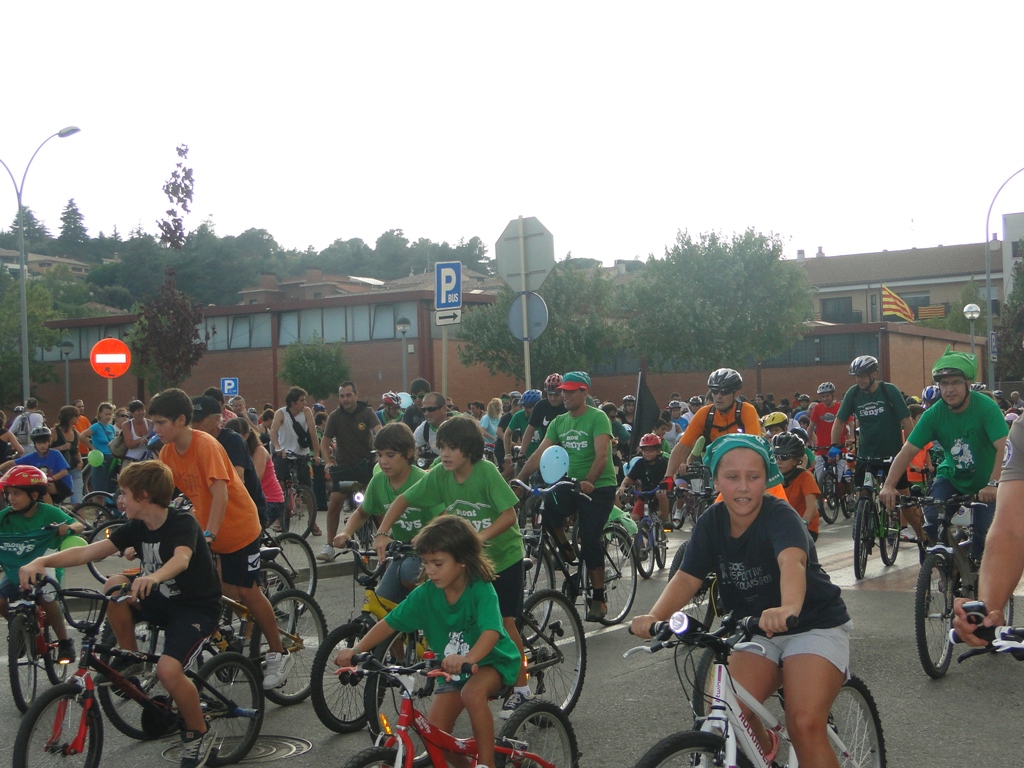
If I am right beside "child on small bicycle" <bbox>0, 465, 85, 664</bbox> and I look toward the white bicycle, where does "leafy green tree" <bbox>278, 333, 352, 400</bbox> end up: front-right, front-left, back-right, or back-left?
back-left

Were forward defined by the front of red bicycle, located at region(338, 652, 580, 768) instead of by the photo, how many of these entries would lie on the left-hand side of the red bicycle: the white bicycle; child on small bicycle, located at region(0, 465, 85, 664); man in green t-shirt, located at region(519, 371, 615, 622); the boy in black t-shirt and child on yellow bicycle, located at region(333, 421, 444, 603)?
1

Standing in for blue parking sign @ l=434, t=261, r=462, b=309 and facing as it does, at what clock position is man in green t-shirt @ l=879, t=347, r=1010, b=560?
The man in green t-shirt is roughly at 11 o'clock from the blue parking sign.

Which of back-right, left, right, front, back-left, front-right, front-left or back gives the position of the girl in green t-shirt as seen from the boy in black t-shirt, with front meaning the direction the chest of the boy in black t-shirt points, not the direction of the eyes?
left

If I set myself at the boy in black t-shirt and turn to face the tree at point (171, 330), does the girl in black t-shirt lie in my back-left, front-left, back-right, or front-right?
back-right

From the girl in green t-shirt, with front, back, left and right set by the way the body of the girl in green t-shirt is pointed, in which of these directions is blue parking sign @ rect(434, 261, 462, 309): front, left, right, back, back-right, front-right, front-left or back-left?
back-right

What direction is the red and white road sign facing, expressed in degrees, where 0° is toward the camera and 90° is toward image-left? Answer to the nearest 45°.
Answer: approximately 0°

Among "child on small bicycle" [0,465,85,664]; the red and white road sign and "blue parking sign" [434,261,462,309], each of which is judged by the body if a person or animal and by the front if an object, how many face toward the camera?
3

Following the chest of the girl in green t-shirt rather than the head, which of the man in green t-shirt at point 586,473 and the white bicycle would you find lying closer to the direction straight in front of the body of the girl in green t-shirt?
the white bicycle

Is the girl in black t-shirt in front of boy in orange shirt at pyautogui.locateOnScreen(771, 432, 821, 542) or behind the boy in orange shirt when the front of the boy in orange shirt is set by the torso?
in front

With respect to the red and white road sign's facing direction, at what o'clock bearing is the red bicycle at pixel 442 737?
The red bicycle is roughly at 12 o'clock from the red and white road sign.

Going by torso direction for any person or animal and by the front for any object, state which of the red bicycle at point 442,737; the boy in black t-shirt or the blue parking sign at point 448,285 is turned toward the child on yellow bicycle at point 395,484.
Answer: the blue parking sign

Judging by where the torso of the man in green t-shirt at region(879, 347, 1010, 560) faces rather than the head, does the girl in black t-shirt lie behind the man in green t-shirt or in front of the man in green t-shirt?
in front
